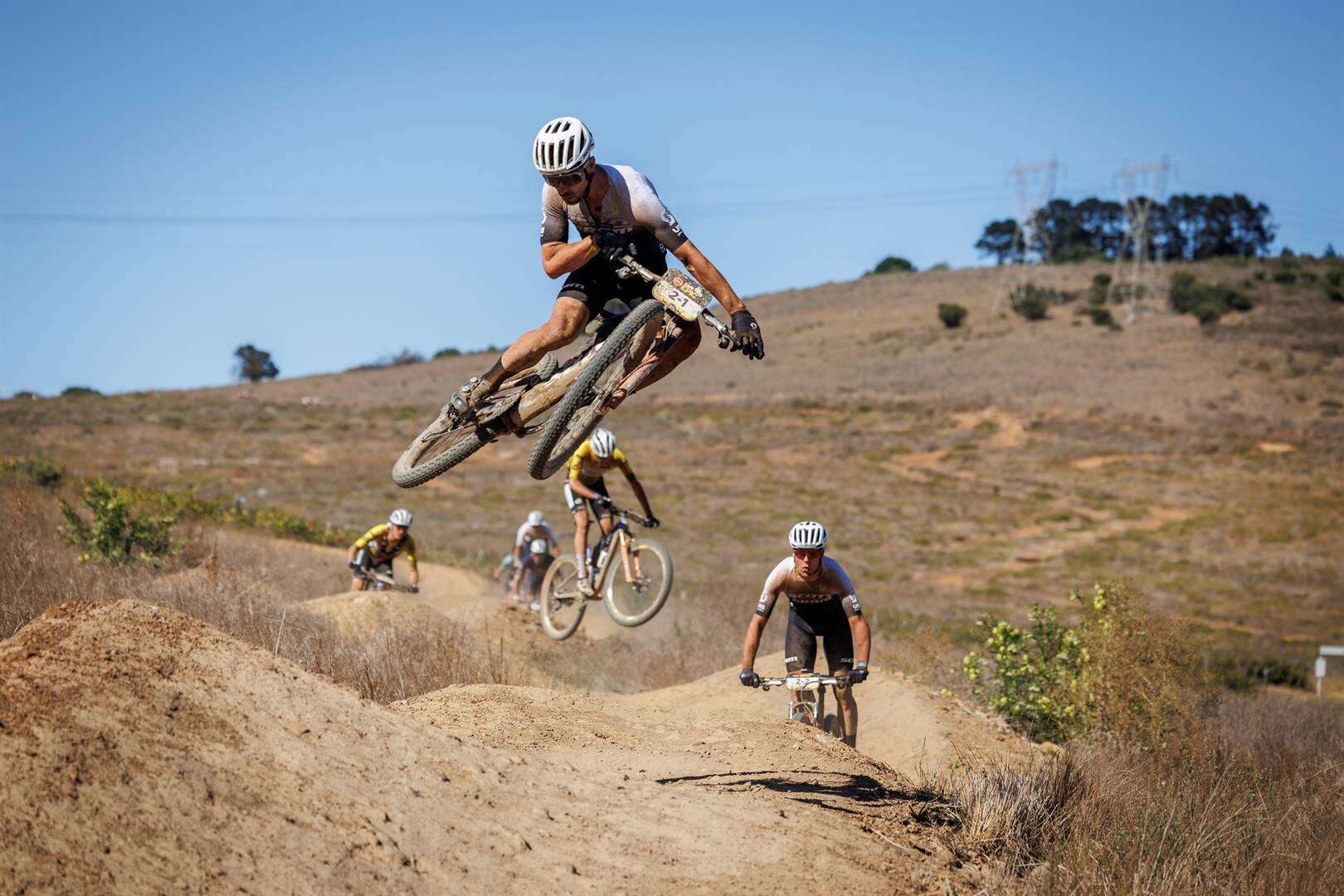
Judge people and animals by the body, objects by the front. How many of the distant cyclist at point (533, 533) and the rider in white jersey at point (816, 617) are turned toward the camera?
2

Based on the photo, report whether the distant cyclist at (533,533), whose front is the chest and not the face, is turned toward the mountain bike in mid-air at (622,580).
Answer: yes

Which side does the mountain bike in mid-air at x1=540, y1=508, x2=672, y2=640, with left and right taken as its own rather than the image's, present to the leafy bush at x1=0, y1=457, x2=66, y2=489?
back

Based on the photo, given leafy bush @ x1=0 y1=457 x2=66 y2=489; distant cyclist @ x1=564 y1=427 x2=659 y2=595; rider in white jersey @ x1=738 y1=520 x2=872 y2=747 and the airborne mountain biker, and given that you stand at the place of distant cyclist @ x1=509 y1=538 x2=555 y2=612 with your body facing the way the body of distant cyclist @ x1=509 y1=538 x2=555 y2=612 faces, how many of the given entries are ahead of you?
3

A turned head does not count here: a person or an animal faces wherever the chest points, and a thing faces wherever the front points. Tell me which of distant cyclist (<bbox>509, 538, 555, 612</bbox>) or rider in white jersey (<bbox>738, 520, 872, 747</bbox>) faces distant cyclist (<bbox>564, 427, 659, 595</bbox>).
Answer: distant cyclist (<bbox>509, 538, 555, 612</bbox>)

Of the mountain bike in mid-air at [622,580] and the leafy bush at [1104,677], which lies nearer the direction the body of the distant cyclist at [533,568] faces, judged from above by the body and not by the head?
the mountain bike in mid-air

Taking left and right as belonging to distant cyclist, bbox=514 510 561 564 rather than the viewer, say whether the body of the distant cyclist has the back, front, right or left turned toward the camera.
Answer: front

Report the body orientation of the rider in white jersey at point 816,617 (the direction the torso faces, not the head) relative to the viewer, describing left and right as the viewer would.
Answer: facing the viewer

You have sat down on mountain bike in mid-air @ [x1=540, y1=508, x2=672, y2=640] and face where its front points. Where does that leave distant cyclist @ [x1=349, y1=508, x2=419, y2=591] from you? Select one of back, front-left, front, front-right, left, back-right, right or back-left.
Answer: back

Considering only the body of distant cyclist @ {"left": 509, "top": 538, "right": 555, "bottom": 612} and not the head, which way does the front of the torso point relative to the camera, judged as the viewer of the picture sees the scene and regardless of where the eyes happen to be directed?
toward the camera

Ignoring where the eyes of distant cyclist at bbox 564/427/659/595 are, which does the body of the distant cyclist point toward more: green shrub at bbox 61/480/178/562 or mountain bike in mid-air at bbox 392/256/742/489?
the mountain bike in mid-air

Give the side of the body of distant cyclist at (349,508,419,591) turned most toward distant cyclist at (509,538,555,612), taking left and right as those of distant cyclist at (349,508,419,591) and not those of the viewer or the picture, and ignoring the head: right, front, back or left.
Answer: left

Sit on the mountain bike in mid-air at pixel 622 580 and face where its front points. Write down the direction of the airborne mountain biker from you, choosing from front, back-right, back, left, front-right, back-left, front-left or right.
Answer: front-right

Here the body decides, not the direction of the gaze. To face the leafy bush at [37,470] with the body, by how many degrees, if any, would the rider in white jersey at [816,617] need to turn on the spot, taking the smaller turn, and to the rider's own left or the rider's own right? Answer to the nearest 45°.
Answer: approximately 135° to the rider's own right

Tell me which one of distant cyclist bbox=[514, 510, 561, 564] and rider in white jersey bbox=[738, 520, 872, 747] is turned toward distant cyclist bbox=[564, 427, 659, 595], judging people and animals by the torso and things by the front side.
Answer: distant cyclist bbox=[514, 510, 561, 564]
